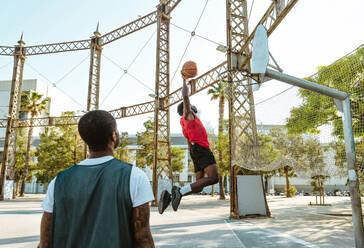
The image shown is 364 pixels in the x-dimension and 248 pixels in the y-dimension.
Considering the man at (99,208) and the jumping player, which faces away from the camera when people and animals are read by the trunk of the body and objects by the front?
the man

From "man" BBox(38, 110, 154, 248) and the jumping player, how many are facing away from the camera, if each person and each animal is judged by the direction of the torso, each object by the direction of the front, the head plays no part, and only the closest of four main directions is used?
1

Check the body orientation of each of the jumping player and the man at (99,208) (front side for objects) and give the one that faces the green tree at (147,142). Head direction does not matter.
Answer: the man

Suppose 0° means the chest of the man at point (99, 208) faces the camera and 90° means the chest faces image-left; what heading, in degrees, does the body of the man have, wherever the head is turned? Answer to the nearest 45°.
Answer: approximately 180°

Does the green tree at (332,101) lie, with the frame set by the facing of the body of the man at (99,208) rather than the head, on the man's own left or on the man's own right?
on the man's own right

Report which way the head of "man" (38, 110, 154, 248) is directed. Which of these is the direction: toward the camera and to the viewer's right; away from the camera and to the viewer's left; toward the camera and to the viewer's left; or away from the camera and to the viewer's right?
away from the camera and to the viewer's right

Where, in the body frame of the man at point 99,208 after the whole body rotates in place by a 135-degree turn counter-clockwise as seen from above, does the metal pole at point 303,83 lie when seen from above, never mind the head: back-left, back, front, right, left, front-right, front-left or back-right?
back

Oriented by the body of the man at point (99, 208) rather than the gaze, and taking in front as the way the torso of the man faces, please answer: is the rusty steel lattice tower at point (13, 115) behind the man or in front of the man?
in front

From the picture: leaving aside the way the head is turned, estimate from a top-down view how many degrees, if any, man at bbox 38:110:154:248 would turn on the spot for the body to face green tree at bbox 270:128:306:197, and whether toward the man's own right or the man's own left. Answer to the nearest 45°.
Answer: approximately 45° to the man's own right

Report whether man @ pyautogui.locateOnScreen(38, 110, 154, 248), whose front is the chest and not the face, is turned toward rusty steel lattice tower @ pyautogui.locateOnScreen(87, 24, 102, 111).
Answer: yes

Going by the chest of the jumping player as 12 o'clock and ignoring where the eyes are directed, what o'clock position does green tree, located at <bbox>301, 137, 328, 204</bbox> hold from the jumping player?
The green tree is roughly at 10 o'clock from the jumping player.
